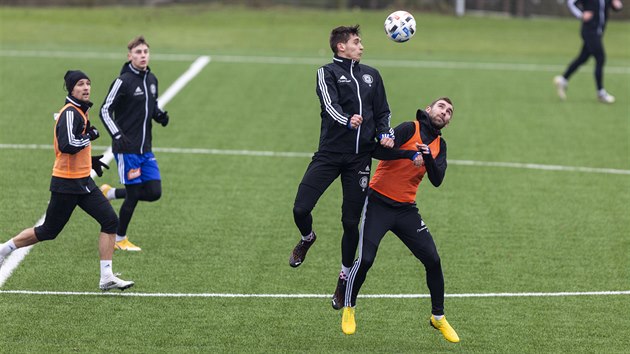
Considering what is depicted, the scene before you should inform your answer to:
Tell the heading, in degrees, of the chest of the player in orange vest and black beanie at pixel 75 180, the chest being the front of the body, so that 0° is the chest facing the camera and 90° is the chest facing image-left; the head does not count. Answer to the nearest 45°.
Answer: approximately 270°

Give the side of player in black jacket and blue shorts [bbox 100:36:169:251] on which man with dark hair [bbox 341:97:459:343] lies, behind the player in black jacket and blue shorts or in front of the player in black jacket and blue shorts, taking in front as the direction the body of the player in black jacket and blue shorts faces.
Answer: in front

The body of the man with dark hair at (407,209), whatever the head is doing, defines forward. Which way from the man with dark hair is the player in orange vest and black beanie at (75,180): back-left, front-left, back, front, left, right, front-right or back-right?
back-right

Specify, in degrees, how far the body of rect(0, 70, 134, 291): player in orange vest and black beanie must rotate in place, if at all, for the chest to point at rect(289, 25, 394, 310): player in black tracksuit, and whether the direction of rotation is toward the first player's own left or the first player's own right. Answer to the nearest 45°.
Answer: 0° — they already face them

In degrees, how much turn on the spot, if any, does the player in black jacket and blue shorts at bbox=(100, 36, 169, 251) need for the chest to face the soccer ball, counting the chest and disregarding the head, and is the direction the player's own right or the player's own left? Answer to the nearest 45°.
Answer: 0° — they already face it

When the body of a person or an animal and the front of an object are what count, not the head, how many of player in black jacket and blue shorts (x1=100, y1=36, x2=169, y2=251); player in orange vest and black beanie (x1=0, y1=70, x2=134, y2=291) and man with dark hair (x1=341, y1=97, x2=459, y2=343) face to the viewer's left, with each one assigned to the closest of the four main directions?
0

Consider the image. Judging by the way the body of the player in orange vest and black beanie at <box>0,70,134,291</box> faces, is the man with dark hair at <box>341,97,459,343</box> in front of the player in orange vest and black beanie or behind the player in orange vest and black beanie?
in front
